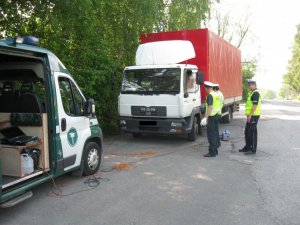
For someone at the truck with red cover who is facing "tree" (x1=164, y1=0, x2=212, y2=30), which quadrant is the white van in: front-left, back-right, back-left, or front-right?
back-left

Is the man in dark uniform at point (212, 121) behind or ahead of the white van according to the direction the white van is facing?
ahead

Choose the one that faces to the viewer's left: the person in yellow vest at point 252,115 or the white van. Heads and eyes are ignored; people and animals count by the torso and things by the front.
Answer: the person in yellow vest

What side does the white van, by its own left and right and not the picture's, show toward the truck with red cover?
front

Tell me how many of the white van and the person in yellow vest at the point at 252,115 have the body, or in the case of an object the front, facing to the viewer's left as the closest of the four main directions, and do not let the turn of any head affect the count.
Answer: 1

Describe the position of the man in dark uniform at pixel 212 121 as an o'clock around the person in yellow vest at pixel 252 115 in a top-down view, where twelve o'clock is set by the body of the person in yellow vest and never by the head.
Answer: The man in dark uniform is roughly at 11 o'clock from the person in yellow vest.

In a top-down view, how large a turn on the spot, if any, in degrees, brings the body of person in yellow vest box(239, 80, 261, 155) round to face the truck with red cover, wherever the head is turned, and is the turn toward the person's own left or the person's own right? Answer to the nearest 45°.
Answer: approximately 45° to the person's own right

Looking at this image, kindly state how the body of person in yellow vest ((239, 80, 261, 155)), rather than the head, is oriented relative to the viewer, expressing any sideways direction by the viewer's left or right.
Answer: facing to the left of the viewer

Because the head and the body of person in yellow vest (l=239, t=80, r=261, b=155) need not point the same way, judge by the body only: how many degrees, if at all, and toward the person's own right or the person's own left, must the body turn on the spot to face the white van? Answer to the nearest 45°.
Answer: approximately 45° to the person's own left

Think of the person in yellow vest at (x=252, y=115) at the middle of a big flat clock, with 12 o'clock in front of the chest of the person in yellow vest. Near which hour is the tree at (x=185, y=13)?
The tree is roughly at 2 o'clock from the person in yellow vest.
